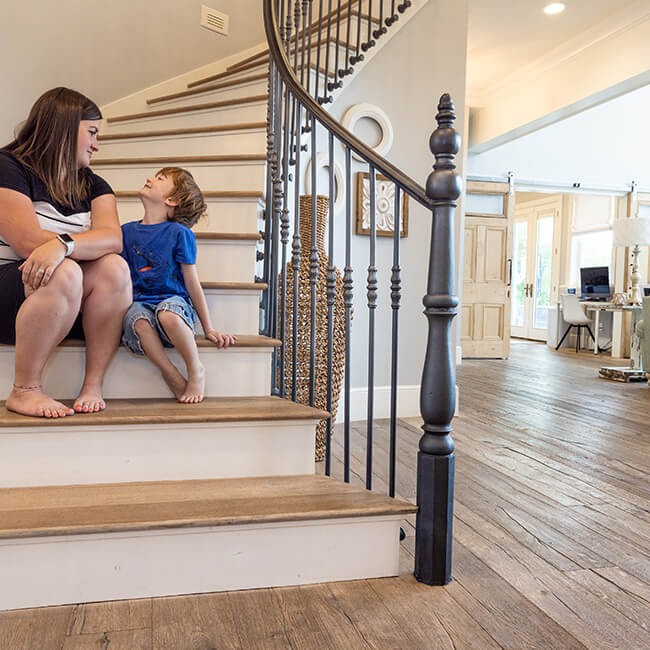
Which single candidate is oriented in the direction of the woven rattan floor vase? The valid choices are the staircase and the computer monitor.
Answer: the computer monitor

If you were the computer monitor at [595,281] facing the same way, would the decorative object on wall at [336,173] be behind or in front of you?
in front

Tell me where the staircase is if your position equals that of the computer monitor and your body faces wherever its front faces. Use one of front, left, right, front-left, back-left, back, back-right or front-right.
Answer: front

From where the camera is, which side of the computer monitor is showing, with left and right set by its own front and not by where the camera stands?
front

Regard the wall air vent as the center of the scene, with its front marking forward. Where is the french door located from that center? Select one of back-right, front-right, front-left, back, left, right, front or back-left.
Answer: left

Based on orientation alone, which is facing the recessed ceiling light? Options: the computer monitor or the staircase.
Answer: the computer monitor

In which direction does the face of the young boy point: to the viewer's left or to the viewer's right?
to the viewer's left

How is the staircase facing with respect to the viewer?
toward the camera

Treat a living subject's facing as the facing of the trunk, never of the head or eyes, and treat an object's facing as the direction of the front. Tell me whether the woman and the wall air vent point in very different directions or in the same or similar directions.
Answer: same or similar directions

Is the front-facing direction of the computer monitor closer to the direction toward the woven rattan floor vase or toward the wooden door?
the woven rattan floor vase

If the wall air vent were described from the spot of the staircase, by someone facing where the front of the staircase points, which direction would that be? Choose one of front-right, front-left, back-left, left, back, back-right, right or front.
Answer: back

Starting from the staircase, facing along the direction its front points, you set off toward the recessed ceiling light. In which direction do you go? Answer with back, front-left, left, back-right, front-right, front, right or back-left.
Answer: back-left

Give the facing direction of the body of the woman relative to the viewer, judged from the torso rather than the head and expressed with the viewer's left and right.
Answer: facing the viewer and to the right of the viewer

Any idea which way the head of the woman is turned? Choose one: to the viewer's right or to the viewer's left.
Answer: to the viewer's right

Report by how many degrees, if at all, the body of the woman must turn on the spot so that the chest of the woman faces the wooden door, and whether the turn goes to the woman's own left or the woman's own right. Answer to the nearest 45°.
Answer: approximately 90° to the woman's own left
